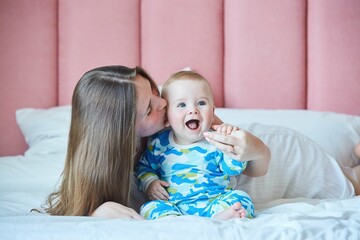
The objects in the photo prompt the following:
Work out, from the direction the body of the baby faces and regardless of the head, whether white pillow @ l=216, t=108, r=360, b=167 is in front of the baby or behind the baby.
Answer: behind
